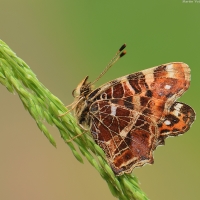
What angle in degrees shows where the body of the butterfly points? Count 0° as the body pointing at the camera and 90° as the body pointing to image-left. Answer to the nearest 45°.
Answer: approximately 90°
